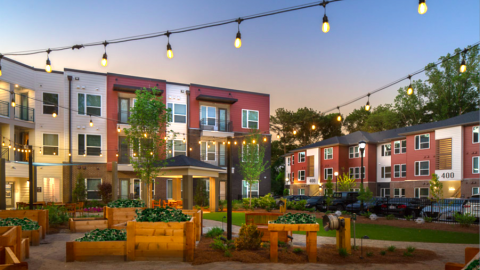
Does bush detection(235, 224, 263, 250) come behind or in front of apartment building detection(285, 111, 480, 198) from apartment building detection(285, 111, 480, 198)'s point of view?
in front

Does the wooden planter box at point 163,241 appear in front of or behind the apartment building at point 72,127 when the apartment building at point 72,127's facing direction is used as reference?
in front

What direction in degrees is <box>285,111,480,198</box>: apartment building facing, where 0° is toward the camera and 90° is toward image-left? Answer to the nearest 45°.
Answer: approximately 45°

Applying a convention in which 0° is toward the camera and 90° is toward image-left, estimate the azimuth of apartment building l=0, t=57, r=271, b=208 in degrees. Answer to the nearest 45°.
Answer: approximately 315°

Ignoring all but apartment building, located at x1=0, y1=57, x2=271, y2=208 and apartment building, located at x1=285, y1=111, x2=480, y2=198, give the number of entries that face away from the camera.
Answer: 0

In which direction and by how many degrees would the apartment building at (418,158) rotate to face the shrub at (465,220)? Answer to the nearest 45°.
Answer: approximately 45° to its left

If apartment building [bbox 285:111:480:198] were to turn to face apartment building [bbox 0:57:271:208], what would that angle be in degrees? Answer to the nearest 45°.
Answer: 0° — it already faces it

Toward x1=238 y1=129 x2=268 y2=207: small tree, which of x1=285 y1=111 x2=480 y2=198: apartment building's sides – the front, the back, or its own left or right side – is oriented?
front

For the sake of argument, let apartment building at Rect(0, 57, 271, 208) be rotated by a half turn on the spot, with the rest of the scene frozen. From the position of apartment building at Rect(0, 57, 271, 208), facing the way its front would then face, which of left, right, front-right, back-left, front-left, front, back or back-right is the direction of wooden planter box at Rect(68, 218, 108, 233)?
back-left
